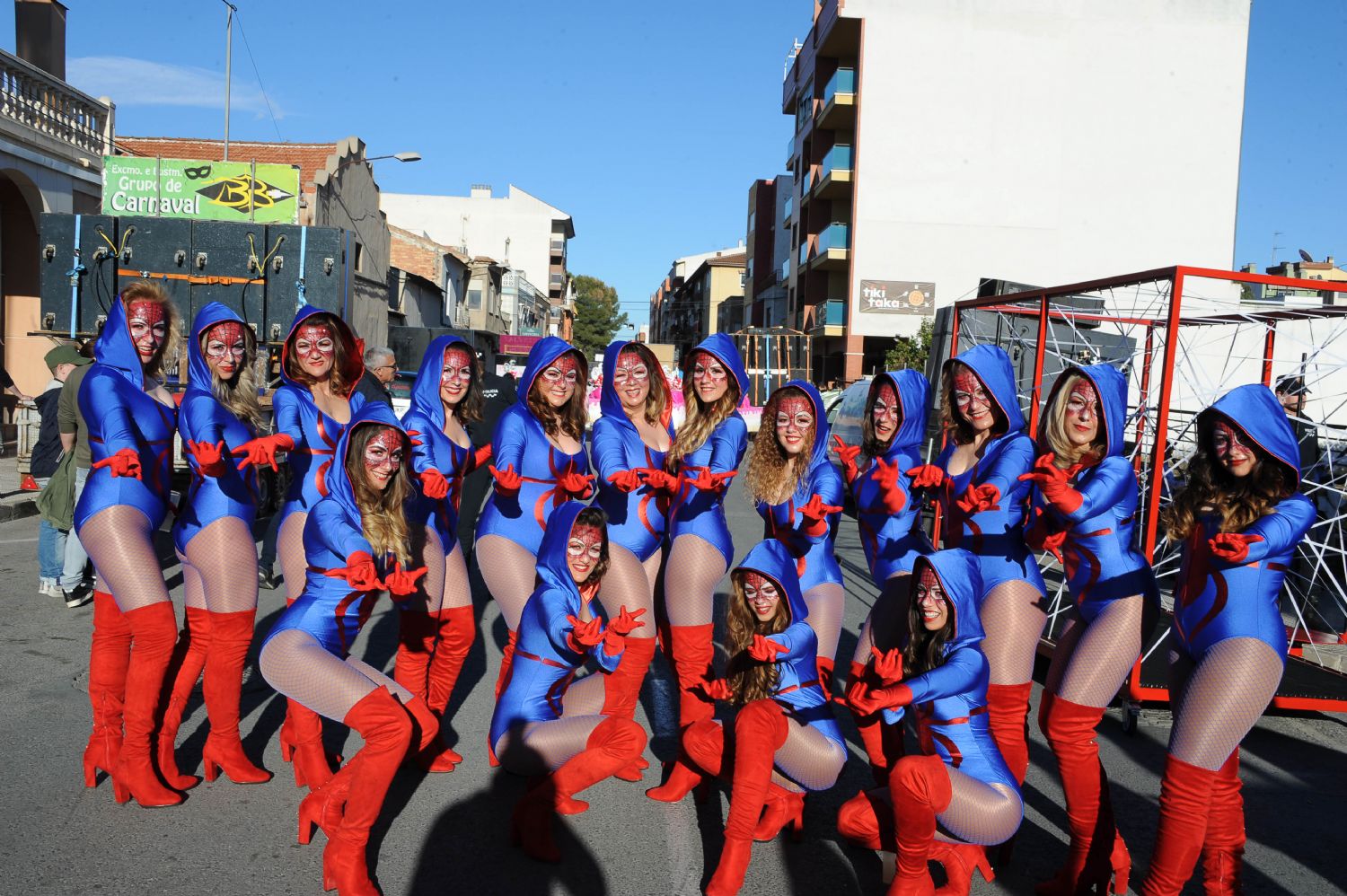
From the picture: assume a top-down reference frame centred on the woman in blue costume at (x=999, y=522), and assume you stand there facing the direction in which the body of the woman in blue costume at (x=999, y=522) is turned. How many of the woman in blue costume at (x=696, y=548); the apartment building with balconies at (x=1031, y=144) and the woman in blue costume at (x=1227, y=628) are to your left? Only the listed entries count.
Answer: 1

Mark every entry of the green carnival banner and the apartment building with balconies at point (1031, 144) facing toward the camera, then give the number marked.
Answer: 1

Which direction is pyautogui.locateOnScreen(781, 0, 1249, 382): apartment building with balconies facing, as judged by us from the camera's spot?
facing to the left of the viewer

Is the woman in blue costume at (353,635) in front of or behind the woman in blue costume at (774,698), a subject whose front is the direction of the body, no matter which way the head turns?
in front

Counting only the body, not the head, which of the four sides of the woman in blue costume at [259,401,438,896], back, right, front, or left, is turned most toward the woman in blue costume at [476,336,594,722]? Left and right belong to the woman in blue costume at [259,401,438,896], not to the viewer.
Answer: left

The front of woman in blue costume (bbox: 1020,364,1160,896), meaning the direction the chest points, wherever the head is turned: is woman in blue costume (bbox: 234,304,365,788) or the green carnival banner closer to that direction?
the woman in blue costume

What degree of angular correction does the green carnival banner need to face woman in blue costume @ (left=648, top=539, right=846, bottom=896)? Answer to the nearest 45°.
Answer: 0° — it already faces them
